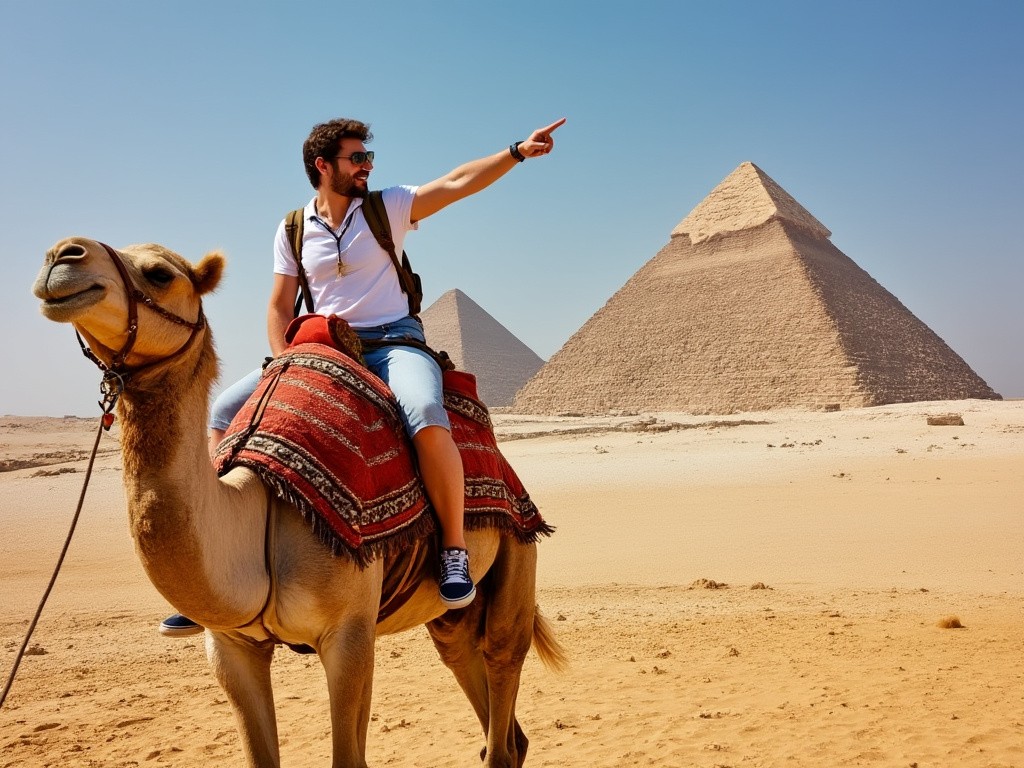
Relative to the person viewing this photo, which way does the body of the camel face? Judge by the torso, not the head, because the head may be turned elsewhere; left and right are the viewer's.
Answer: facing the viewer and to the left of the viewer

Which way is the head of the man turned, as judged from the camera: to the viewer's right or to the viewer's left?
to the viewer's right

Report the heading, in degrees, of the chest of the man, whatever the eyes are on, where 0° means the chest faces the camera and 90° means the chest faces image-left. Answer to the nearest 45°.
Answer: approximately 0°
